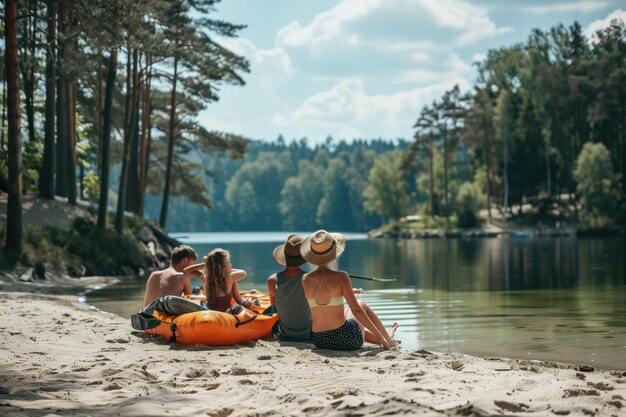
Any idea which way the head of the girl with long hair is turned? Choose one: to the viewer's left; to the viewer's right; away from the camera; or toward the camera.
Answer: away from the camera

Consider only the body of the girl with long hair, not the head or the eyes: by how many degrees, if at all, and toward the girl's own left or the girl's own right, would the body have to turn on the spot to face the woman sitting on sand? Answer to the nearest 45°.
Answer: approximately 135° to the girl's own right

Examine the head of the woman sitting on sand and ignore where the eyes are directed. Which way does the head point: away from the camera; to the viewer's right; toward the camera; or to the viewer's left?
away from the camera

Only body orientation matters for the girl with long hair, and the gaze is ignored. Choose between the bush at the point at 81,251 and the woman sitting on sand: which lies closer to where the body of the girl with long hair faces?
the bush

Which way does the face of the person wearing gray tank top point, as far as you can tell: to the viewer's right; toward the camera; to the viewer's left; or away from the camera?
away from the camera

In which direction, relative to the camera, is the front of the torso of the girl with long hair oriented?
away from the camera

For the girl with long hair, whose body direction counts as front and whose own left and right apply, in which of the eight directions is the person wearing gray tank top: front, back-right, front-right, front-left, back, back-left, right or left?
back-right
